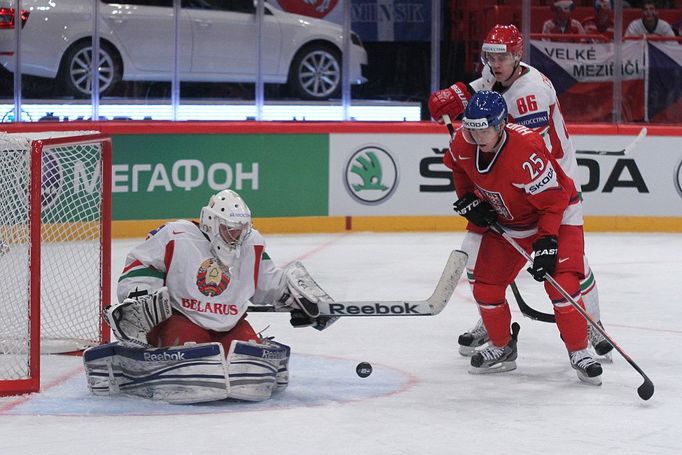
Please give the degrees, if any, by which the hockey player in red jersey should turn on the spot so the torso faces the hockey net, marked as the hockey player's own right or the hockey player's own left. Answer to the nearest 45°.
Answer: approximately 45° to the hockey player's own right

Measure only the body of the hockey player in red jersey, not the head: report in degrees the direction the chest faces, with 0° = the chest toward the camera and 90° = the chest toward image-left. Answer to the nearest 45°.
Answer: approximately 45°

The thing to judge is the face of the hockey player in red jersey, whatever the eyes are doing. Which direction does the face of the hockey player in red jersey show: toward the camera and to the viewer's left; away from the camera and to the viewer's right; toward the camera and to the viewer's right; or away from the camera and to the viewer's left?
toward the camera and to the viewer's left
